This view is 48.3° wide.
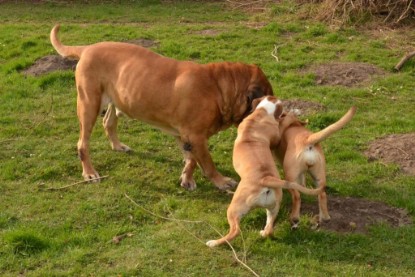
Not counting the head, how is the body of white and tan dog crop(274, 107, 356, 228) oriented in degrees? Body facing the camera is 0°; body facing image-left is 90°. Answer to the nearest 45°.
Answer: approximately 135°

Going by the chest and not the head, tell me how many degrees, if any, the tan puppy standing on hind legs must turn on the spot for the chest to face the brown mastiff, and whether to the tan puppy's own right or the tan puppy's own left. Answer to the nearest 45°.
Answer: approximately 45° to the tan puppy's own left

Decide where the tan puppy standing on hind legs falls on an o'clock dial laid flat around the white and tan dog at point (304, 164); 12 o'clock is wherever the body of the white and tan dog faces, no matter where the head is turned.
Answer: The tan puppy standing on hind legs is roughly at 9 o'clock from the white and tan dog.

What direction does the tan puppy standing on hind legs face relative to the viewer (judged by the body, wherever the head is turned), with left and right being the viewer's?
facing away from the viewer

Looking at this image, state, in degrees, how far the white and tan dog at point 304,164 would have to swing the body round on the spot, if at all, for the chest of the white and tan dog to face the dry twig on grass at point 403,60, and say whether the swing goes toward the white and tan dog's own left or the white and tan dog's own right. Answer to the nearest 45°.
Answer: approximately 45° to the white and tan dog's own right
